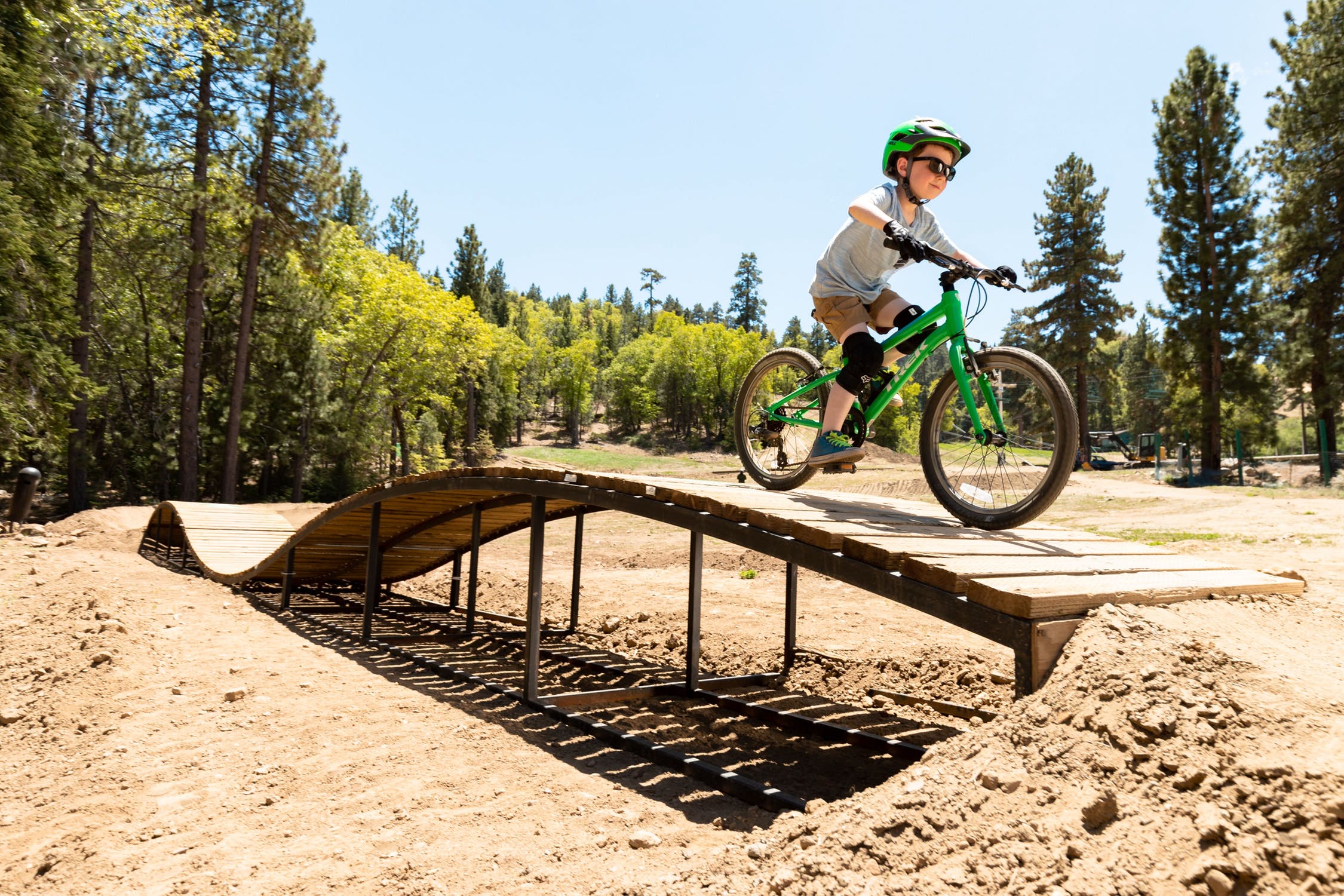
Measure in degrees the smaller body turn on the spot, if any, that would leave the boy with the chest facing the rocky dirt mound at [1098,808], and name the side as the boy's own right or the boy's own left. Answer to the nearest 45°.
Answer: approximately 45° to the boy's own right

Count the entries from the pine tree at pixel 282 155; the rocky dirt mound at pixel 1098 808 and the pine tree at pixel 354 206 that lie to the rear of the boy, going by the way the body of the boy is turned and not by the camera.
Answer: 2

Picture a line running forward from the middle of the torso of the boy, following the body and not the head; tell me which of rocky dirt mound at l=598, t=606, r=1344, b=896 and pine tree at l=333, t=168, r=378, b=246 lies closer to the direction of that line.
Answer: the rocky dirt mound

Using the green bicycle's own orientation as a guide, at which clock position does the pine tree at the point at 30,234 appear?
The pine tree is roughly at 5 o'clock from the green bicycle.

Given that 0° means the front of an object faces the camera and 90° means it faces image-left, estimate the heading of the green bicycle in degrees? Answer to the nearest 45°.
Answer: approximately 315°

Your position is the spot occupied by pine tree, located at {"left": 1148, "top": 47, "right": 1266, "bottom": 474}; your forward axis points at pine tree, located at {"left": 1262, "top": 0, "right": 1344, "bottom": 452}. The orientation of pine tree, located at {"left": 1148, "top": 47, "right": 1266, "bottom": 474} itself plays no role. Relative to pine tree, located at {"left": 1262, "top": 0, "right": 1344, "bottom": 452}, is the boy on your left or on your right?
right

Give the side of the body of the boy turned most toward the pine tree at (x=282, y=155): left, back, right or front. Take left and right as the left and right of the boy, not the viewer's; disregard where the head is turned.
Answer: back

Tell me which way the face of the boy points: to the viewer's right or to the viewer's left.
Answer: to the viewer's right

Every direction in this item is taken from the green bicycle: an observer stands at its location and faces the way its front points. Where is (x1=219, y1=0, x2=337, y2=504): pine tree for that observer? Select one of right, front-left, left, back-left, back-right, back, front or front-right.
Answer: back

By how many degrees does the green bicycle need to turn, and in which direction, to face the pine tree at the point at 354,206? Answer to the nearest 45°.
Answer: approximately 180°

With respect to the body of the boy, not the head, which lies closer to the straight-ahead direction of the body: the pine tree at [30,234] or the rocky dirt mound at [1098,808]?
the rocky dirt mound

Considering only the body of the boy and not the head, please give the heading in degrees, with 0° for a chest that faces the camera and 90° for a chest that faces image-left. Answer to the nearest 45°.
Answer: approximately 315°
